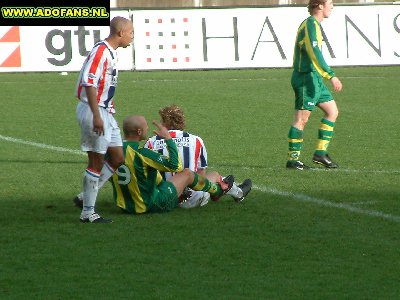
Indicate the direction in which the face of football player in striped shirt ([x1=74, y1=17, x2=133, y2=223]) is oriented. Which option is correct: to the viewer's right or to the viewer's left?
to the viewer's right

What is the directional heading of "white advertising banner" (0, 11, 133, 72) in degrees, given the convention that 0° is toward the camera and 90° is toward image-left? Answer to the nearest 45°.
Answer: approximately 0°

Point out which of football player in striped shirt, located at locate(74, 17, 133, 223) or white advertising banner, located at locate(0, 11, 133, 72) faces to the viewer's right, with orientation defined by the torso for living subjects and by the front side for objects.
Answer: the football player in striped shirt

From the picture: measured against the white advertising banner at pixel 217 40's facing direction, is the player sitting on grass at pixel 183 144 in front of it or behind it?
in front

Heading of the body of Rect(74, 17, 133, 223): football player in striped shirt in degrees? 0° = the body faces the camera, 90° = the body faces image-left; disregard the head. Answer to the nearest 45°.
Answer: approximately 270°

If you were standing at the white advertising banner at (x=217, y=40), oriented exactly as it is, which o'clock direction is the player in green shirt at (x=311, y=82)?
The player in green shirt is roughly at 12 o'clock from the white advertising banner.

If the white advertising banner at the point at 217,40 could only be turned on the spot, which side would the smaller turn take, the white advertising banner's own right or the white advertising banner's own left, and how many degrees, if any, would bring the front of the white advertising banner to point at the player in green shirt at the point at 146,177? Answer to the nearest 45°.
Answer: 0° — it already faces them
